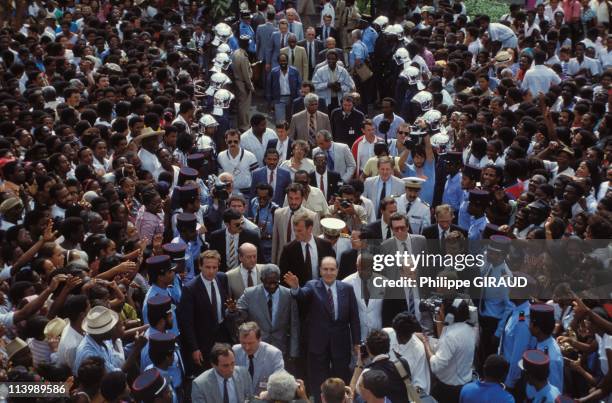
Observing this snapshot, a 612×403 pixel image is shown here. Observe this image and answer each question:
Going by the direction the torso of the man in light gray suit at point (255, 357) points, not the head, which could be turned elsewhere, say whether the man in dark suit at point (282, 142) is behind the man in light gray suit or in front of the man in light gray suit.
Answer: behind

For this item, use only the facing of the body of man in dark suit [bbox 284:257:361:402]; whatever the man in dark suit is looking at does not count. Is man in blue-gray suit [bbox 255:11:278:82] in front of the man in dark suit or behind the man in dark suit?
behind

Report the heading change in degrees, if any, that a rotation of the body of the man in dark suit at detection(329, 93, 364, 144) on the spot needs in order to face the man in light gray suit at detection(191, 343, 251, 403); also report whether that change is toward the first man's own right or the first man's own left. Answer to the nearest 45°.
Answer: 0° — they already face them

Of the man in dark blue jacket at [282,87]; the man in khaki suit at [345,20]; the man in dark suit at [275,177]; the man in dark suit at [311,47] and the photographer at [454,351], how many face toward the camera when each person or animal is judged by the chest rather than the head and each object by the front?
4

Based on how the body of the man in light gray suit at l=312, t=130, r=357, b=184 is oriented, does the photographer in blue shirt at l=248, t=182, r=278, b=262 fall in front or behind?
in front

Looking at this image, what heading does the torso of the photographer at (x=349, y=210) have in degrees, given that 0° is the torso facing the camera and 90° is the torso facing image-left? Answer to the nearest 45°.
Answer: approximately 0°

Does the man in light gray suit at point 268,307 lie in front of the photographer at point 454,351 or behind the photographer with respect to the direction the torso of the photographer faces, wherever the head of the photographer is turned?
in front

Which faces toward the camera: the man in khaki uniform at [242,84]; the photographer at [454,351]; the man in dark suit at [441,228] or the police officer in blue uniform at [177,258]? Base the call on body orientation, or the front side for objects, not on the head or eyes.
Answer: the man in dark suit

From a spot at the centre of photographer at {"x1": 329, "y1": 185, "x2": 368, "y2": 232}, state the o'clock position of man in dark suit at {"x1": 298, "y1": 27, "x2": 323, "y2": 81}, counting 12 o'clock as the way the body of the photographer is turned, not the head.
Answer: The man in dark suit is roughly at 6 o'clock from the photographer.

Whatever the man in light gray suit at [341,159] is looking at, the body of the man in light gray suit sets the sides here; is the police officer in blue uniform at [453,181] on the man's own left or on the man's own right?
on the man's own left
